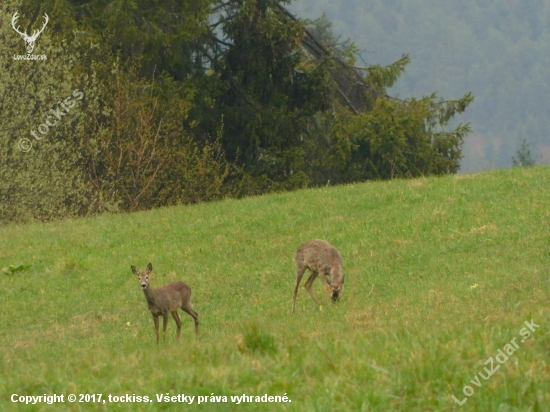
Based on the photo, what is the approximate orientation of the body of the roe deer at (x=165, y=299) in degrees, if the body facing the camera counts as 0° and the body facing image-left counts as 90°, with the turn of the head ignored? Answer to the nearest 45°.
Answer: approximately 45°

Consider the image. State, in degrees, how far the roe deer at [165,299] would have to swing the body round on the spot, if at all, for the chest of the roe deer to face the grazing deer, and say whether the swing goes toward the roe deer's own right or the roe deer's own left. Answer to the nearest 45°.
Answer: approximately 180°
